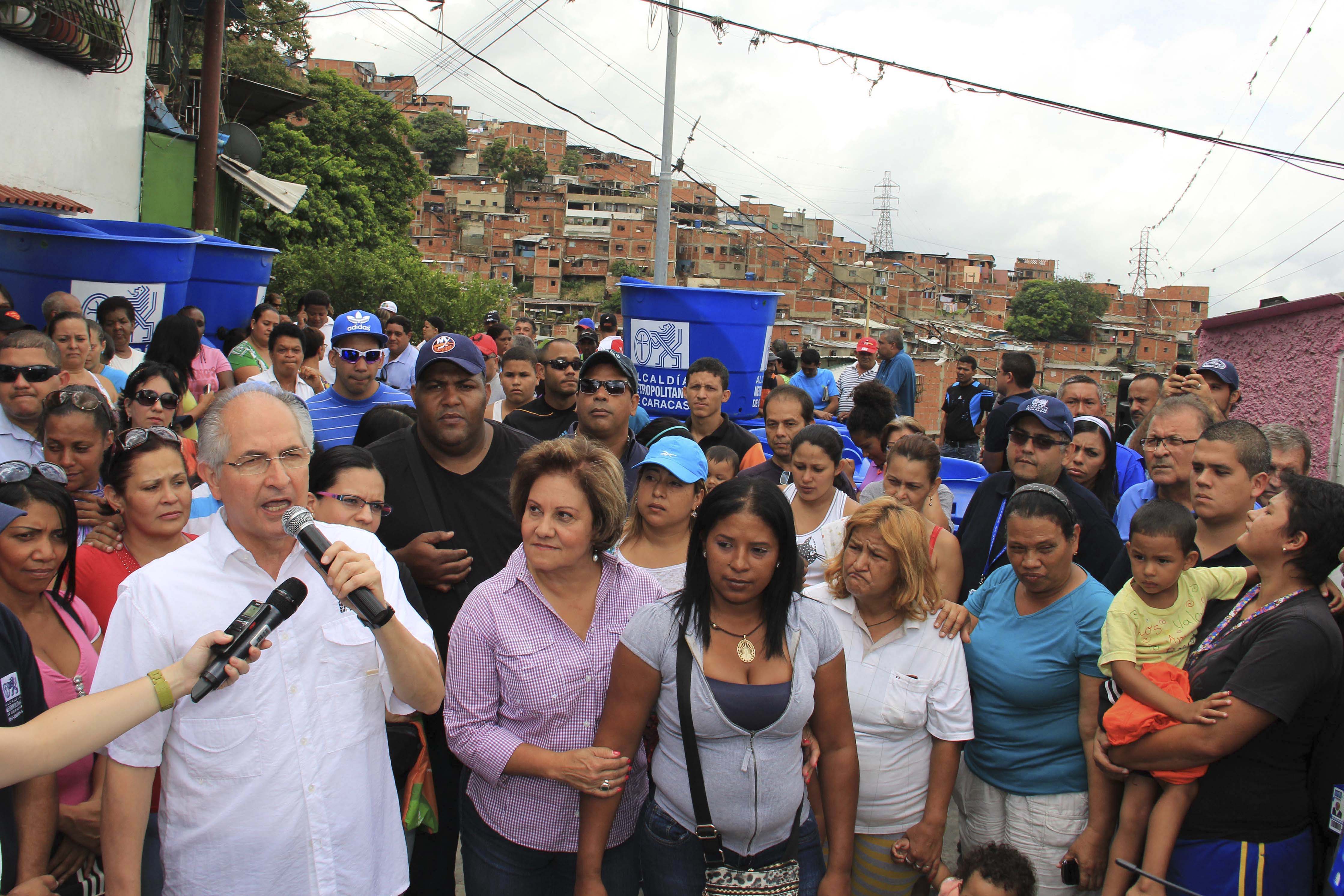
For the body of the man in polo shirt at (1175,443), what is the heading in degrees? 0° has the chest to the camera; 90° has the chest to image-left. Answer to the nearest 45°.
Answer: approximately 45°

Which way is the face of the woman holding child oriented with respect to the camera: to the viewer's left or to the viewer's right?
to the viewer's left

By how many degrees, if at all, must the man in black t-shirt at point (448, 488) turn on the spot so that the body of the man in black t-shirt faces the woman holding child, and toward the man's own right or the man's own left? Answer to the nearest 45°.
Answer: approximately 45° to the man's own left

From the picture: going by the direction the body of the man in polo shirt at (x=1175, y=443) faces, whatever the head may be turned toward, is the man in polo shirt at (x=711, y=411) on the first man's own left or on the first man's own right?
on the first man's own right

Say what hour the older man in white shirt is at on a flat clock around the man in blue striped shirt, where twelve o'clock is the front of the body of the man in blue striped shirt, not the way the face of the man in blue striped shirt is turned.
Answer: The older man in white shirt is roughly at 12 o'clock from the man in blue striped shirt.

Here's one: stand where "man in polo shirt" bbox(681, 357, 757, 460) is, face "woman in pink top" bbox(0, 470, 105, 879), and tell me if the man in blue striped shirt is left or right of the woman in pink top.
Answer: right
